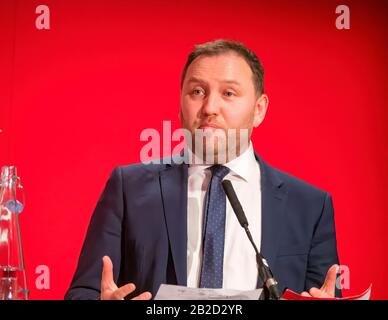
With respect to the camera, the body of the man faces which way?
toward the camera
